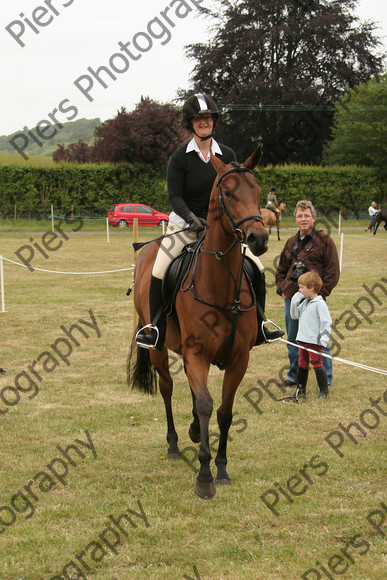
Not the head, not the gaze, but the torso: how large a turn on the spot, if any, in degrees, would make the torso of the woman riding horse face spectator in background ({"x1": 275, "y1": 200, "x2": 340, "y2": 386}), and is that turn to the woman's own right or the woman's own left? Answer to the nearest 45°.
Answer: approximately 135° to the woman's own left

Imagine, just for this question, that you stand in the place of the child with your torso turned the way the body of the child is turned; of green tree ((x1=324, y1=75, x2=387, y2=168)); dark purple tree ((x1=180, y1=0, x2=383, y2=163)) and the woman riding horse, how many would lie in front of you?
1

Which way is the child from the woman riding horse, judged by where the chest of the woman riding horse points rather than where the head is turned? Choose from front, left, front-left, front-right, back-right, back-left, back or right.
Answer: back-left

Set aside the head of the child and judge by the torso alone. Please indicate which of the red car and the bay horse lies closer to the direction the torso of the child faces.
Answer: the bay horse

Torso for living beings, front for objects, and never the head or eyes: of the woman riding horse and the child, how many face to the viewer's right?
0

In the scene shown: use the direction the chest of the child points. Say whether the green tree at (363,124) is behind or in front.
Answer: behind

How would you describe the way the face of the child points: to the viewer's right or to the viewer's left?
to the viewer's left

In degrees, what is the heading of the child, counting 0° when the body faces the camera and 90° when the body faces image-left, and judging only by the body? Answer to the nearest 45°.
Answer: approximately 45°

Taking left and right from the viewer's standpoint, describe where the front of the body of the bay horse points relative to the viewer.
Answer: facing the viewer and to the right of the viewer

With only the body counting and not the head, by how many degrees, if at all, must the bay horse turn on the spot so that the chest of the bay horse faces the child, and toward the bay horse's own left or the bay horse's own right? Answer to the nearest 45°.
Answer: approximately 90° to the bay horse's own left

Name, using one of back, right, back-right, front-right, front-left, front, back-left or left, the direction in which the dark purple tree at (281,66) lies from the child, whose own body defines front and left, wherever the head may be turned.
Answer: back-right
